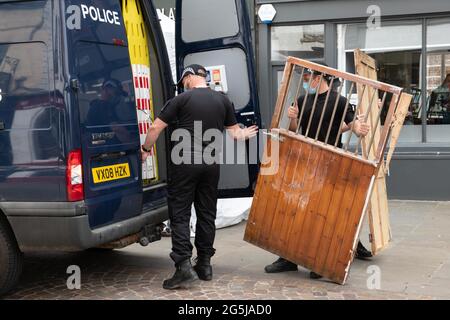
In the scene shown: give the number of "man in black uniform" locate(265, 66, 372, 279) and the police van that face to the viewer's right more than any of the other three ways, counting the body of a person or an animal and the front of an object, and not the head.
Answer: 0

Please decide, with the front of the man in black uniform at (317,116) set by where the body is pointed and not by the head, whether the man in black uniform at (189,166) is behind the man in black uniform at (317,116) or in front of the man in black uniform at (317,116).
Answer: in front

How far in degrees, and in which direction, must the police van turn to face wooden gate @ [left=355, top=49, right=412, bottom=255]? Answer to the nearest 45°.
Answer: approximately 135° to its right

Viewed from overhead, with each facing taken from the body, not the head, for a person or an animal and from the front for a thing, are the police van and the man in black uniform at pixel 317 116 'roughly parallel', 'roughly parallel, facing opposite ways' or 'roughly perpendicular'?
roughly perpendicular

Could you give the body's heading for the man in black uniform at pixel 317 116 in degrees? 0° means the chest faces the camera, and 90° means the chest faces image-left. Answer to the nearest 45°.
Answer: approximately 45°

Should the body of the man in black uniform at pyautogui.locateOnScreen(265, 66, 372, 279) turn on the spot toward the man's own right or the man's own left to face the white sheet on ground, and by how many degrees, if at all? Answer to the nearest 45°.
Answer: approximately 90° to the man's own right

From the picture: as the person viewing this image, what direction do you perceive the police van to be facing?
facing away from the viewer and to the left of the viewer
